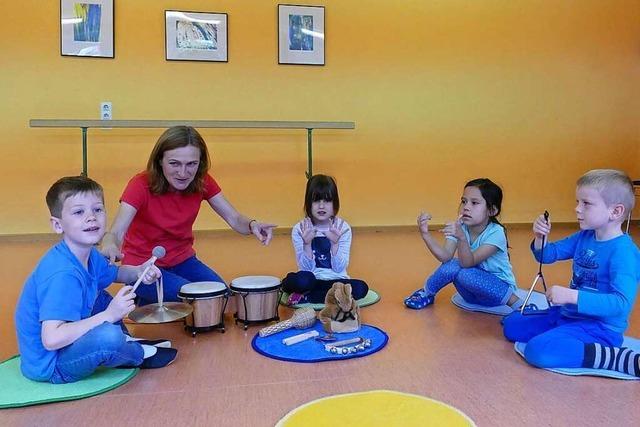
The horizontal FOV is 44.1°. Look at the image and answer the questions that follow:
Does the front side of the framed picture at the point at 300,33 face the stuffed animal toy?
yes

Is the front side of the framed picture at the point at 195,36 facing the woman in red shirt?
yes

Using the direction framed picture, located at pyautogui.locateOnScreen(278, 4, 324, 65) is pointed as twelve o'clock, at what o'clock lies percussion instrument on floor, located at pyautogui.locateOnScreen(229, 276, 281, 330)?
The percussion instrument on floor is roughly at 12 o'clock from the framed picture.

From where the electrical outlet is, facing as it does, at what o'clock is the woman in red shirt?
The woman in red shirt is roughly at 12 o'clock from the electrical outlet.

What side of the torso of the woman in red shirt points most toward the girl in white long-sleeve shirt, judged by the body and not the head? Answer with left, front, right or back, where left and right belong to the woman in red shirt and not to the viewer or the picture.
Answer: left

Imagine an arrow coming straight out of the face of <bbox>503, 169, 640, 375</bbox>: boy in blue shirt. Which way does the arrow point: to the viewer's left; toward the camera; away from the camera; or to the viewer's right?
to the viewer's left
